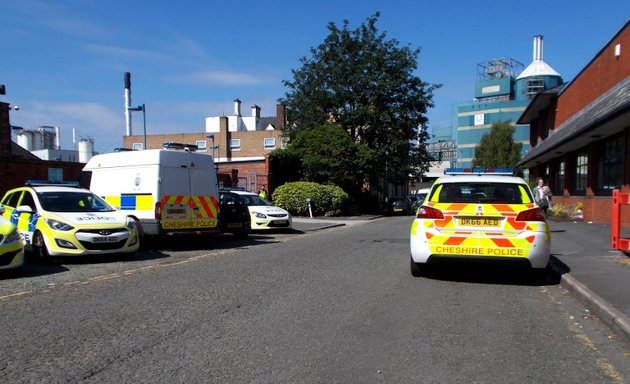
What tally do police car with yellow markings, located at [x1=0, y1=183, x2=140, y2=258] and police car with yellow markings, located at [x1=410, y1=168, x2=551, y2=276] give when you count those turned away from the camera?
1

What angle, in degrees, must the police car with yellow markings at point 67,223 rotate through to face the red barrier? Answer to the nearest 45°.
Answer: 0° — it already faces it

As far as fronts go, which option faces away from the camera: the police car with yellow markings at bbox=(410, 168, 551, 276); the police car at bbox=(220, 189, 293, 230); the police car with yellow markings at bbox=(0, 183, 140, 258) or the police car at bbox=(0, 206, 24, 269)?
the police car with yellow markings at bbox=(410, 168, 551, 276)

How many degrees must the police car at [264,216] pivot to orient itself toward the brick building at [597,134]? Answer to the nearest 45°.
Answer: approximately 45° to its left

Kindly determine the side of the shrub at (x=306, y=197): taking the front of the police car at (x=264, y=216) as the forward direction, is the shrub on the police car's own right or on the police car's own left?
on the police car's own left

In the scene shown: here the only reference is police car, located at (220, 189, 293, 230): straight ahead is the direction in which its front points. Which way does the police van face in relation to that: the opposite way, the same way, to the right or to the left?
the opposite way

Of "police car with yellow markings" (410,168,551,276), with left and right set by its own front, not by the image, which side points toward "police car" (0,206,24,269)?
left

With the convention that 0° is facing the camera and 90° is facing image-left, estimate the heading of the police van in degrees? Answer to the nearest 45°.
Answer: approximately 135°

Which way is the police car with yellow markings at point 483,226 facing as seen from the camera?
away from the camera

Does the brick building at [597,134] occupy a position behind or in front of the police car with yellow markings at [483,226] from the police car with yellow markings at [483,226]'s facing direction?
in front

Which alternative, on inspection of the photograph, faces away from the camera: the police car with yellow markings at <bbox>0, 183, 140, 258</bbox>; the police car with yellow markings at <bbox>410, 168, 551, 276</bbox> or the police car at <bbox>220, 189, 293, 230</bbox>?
the police car with yellow markings at <bbox>410, 168, 551, 276</bbox>

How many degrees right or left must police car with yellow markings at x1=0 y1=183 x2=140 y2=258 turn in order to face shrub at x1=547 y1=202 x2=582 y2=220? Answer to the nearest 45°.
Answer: approximately 45° to its left

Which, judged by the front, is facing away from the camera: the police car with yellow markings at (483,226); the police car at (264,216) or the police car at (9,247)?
the police car with yellow markings
